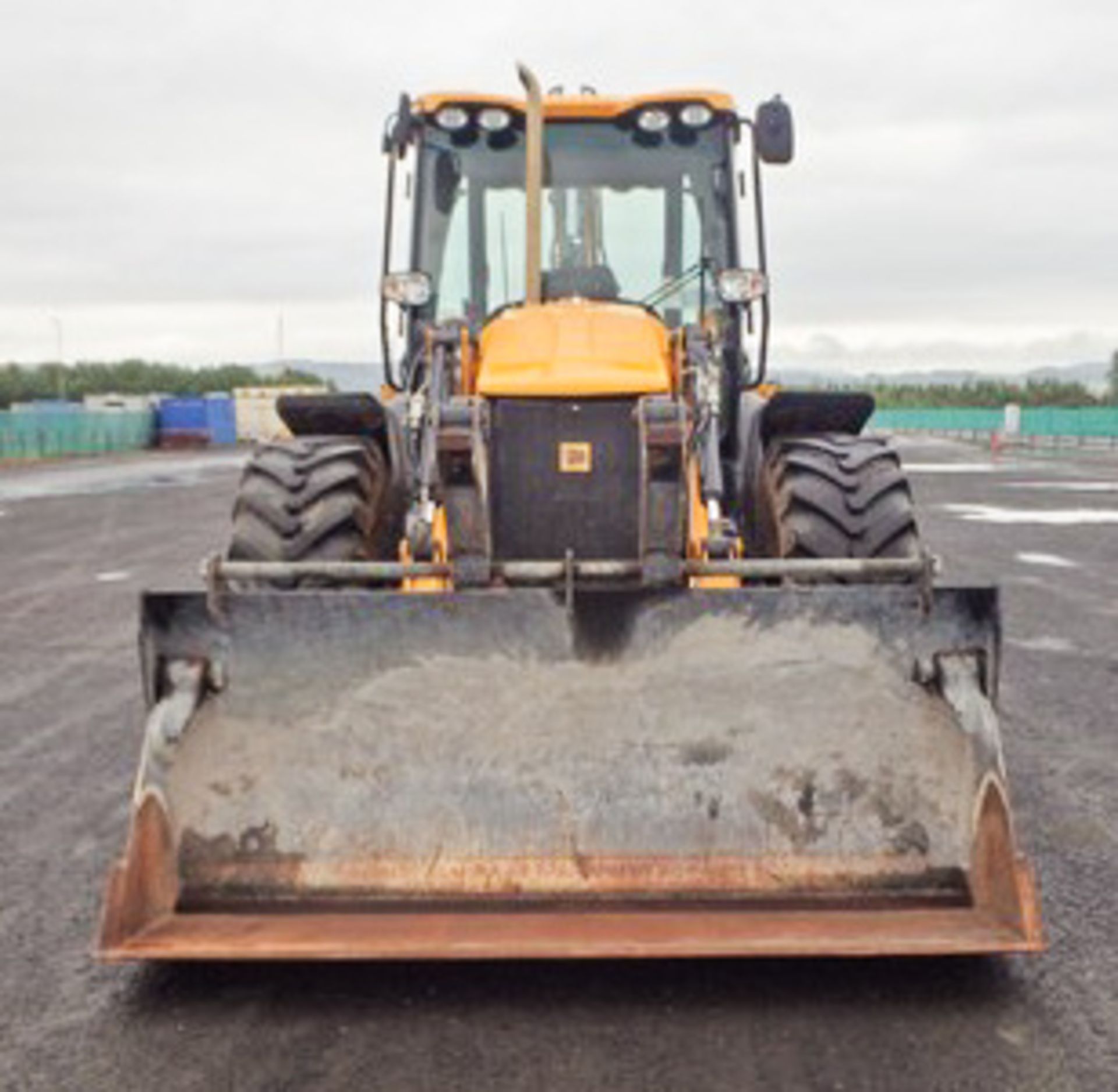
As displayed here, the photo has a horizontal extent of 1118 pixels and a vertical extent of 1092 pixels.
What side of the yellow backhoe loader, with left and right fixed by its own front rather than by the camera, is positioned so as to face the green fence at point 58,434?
back

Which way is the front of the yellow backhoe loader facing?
toward the camera
